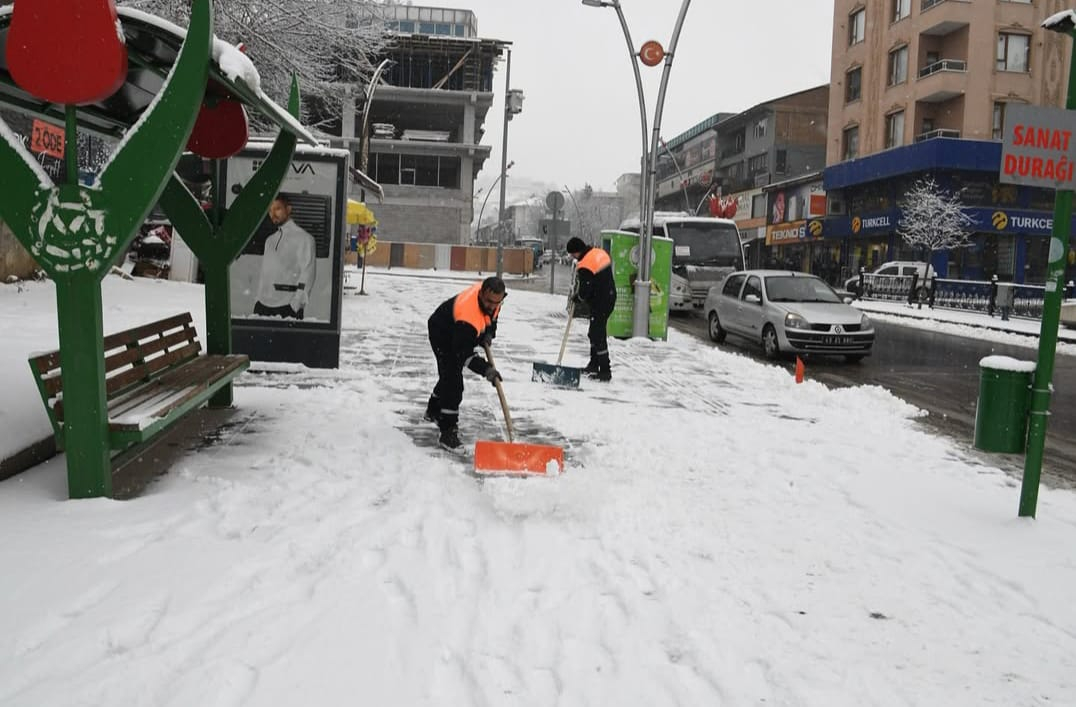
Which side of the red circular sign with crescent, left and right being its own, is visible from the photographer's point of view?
front

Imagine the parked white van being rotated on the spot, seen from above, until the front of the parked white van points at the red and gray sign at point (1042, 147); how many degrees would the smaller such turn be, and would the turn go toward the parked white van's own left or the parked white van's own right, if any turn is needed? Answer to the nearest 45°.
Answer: approximately 90° to the parked white van's own left

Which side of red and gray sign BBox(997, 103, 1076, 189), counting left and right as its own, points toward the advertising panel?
right

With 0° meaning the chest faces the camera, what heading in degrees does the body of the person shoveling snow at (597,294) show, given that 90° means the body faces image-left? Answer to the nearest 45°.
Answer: approximately 90°

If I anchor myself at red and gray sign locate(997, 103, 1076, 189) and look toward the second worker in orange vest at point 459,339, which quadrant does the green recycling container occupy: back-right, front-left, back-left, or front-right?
front-right

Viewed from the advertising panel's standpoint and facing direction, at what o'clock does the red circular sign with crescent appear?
The red circular sign with crescent is roughly at 8 o'clock from the advertising panel.

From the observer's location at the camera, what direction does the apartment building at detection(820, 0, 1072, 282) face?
facing the viewer and to the left of the viewer

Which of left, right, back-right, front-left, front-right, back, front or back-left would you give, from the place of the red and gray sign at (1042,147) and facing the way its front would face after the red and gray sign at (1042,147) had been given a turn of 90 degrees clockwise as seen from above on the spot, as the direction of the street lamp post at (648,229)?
front-right

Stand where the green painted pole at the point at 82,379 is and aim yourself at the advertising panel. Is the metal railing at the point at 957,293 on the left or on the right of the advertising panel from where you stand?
right

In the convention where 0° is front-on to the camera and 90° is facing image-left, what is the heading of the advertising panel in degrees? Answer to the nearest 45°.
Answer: approximately 0°

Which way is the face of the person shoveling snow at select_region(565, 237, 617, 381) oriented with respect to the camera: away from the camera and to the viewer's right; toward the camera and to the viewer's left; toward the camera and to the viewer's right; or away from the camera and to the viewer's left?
toward the camera and to the viewer's left
